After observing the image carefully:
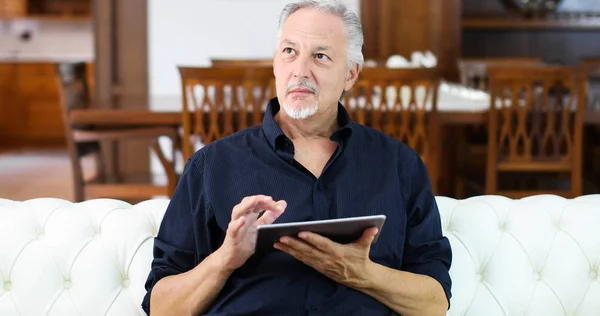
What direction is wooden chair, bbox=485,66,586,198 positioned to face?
away from the camera

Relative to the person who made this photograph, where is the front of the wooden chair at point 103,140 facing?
facing to the right of the viewer

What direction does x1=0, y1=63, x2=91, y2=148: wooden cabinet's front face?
toward the camera

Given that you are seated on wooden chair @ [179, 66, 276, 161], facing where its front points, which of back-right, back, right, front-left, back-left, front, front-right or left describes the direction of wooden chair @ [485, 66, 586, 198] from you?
right

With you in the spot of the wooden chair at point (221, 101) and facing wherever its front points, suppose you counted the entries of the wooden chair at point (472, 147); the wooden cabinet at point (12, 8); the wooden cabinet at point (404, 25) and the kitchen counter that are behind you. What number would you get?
0

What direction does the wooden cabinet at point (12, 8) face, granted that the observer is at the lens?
facing the viewer

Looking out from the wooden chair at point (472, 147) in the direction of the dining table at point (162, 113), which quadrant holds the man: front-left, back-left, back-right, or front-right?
front-left

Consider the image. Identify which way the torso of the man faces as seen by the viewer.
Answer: toward the camera

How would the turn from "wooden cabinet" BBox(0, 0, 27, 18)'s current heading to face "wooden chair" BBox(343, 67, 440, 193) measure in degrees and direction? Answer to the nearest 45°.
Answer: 0° — it already faces it

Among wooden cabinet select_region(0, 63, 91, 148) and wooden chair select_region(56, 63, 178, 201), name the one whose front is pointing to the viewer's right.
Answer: the wooden chair

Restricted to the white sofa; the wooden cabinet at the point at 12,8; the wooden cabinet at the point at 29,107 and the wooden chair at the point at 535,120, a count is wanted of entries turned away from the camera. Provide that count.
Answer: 1

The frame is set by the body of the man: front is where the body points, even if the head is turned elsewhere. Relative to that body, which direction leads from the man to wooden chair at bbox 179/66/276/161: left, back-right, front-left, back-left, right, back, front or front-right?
back

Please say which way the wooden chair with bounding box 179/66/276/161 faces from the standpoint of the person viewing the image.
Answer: facing away from the viewer
